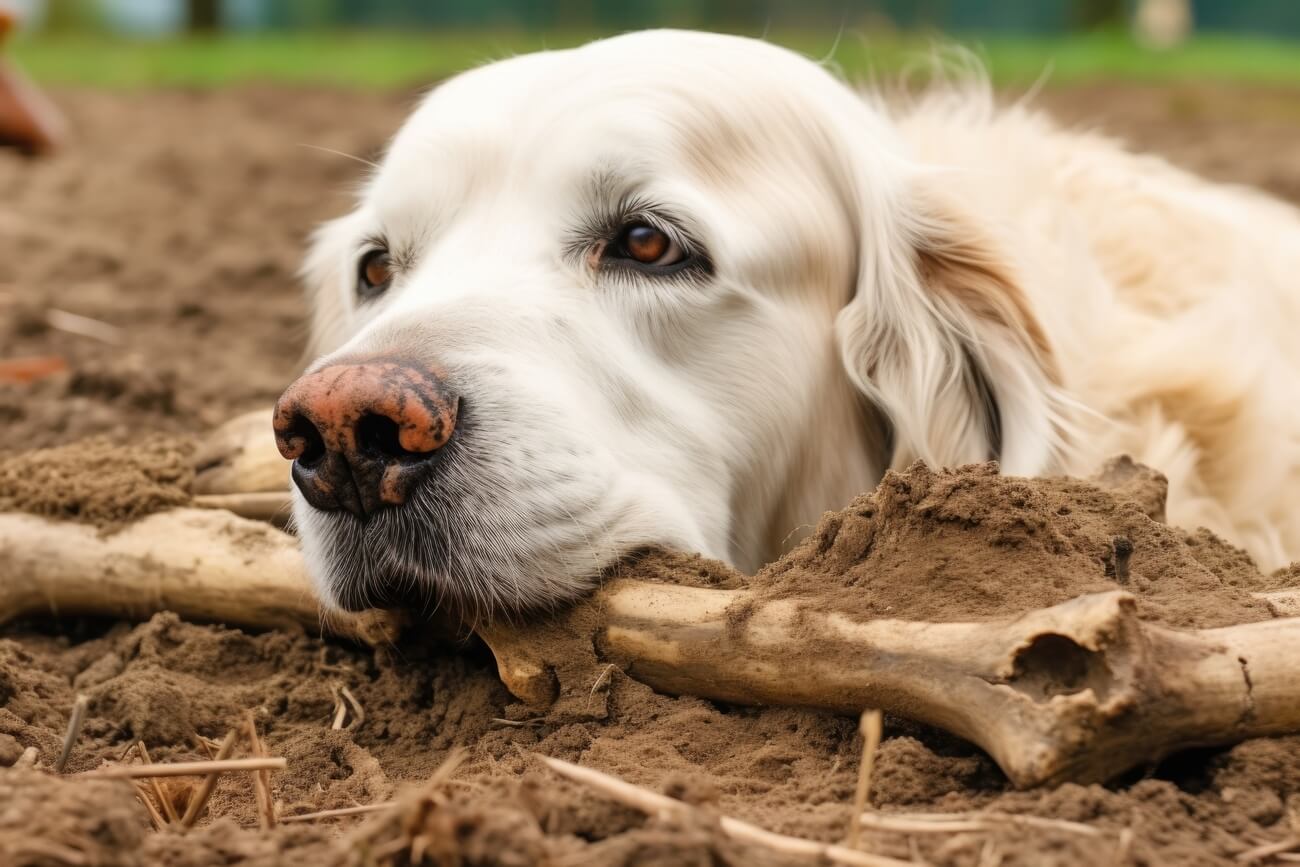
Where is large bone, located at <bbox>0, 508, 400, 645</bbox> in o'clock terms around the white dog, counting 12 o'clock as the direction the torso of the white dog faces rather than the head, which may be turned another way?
The large bone is roughly at 1 o'clock from the white dog.

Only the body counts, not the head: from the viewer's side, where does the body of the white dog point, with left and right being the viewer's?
facing the viewer and to the left of the viewer

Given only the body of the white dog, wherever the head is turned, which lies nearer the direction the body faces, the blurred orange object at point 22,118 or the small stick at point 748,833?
the small stick

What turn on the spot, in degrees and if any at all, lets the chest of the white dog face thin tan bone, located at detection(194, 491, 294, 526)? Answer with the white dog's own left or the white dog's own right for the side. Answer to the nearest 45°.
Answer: approximately 45° to the white dog's own right

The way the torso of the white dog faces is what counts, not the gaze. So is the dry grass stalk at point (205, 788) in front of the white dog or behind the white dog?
in front

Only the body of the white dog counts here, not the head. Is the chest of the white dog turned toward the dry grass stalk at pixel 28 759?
yes

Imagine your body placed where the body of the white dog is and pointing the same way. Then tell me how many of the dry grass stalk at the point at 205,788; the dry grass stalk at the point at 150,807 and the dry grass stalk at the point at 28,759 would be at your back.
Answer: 0

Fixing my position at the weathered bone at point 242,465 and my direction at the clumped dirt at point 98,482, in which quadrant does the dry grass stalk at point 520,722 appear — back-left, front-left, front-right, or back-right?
back-left

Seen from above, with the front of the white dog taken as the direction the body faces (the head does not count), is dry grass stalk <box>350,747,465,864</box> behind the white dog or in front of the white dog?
in front

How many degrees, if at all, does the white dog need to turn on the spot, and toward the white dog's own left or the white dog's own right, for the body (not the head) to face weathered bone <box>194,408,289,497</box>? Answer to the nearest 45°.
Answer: approximately 45° to the white dog's own right

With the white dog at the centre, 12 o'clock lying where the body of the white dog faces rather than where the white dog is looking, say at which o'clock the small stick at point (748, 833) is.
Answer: The small stick is roughly at 10 o'clock from the white dog.

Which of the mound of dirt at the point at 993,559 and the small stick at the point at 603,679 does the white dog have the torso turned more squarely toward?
the small stick

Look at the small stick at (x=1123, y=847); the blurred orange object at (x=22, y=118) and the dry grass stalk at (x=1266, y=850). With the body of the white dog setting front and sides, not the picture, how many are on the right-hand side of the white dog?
1

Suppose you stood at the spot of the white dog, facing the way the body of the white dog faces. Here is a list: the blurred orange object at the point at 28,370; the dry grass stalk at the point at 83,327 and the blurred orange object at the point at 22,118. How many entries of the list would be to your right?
3

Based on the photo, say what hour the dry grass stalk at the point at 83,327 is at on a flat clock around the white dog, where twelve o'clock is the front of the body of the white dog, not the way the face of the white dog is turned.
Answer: The dry grass stalk is roughly at 3 o'clock from the white dog.

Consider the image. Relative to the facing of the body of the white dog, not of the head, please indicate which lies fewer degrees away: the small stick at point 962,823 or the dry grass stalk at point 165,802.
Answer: the dry grass stalk

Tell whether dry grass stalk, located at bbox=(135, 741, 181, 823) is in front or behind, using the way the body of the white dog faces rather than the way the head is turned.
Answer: in front
